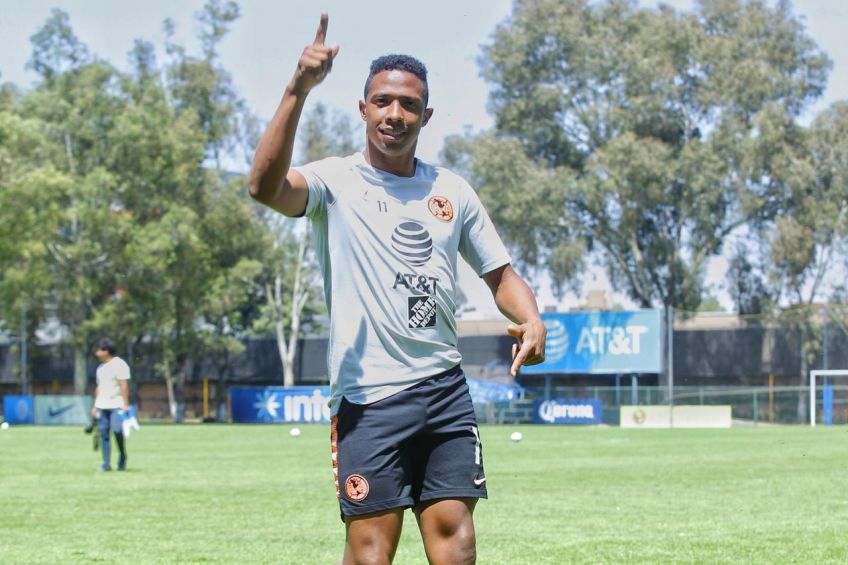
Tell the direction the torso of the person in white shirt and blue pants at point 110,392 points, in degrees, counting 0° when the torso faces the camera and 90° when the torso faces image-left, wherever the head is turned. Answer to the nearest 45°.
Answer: approximately 45°

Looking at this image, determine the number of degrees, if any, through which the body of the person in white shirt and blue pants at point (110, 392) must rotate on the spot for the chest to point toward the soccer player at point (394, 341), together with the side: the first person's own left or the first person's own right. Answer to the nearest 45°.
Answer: approximately 45° to the first person's own left

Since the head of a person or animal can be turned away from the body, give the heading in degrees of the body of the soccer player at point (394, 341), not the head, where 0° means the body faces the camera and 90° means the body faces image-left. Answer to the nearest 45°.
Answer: approximately 0°

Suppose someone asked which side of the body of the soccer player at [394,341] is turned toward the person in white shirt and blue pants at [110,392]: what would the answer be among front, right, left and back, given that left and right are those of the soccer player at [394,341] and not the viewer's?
back
